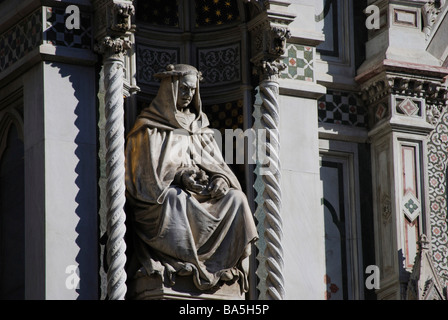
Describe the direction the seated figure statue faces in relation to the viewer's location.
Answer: facing the viewer and to the right of the viewer
